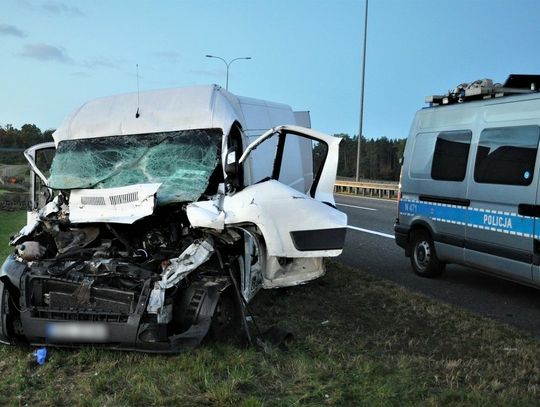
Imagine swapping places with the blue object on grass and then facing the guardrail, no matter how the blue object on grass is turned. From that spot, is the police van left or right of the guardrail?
right

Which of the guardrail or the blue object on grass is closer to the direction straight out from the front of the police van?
the blue object on grass

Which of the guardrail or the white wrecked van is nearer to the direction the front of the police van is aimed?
the white wrecked van
